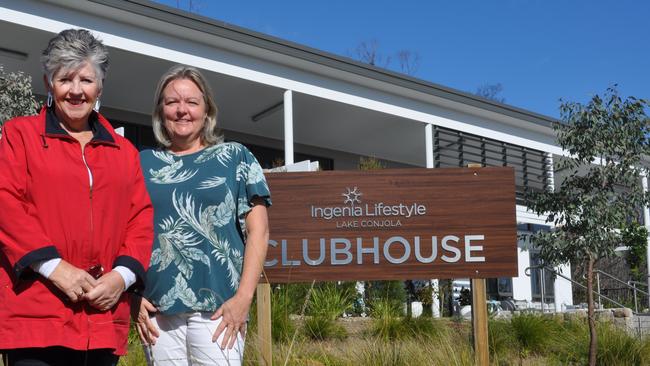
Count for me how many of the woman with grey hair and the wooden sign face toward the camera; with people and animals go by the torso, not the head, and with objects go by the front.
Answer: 2

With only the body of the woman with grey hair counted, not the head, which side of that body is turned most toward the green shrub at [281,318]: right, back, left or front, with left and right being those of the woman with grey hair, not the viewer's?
back

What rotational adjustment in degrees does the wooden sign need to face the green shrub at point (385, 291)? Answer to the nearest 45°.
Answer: approximately 180°

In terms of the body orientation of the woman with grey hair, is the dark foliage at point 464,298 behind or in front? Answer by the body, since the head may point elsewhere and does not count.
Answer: behind

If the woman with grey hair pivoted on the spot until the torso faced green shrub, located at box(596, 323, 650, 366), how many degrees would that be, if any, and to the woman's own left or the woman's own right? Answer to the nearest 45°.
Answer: approximately 135° to the woman's own left

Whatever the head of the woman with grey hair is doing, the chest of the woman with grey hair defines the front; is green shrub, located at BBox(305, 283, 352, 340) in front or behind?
behind

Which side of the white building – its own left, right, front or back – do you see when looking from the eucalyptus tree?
front

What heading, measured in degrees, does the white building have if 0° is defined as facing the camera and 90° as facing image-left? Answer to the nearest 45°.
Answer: approximately 315°

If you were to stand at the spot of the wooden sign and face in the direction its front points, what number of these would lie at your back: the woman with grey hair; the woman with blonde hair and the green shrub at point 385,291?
1

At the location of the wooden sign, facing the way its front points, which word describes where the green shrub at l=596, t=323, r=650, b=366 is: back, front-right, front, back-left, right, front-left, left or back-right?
back-left

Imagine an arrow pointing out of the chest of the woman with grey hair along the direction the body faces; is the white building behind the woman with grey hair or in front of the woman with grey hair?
behind
